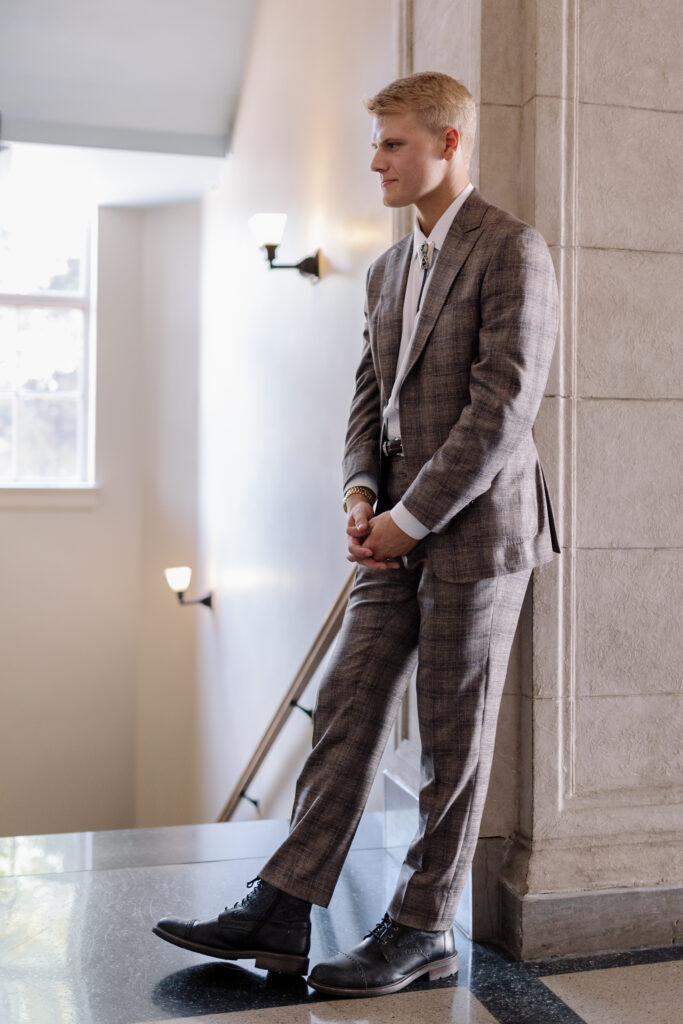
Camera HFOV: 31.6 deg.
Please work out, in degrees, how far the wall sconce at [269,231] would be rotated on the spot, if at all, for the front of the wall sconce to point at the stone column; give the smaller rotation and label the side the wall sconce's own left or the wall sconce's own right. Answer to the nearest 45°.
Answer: approximately 90° to the wall sconce's own left

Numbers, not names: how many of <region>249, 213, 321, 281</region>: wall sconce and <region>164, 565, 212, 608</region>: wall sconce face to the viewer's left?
2

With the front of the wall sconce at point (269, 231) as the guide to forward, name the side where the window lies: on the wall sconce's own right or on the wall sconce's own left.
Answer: on the wall sconce's own right

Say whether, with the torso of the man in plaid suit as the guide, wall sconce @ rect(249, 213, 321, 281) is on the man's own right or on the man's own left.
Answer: on the man's own right

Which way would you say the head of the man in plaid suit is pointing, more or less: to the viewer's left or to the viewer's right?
to the viewer's left

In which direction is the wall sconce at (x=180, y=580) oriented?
to the viewer's left

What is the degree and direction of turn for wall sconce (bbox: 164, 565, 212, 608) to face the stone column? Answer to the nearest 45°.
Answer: approximately 90° to its left

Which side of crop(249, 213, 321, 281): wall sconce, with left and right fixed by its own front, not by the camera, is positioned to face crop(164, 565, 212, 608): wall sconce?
right
